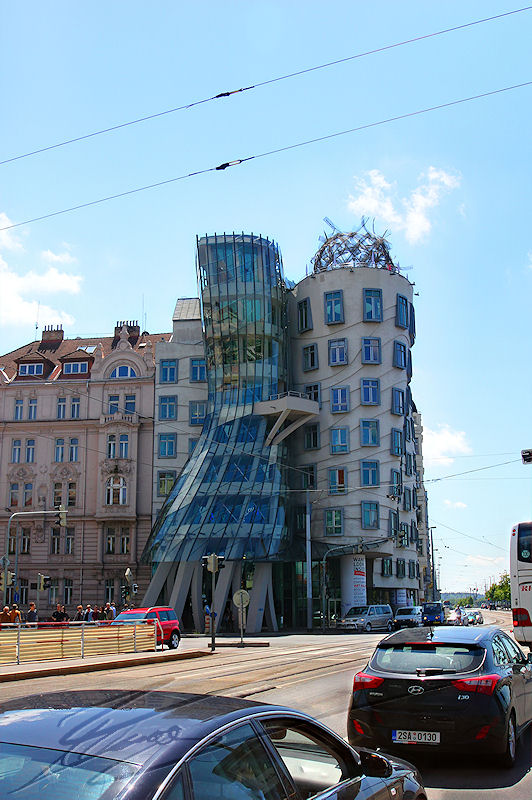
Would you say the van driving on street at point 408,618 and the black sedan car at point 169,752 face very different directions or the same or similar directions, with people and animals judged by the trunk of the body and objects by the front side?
very different directions

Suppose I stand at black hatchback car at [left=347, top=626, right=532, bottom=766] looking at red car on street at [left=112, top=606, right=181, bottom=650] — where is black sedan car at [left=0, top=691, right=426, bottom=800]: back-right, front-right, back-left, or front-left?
back-left

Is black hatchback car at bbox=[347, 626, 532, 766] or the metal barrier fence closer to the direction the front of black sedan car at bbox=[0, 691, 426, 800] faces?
the black hatchback car

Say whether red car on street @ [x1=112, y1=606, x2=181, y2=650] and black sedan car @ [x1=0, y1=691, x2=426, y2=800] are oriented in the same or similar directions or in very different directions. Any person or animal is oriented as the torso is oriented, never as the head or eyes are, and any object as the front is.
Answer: very different directions

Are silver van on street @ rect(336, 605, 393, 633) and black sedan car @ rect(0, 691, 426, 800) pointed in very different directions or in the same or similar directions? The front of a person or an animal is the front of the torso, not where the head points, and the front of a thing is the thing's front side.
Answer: very different directions

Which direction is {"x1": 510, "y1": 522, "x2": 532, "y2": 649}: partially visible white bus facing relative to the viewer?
away from the camera

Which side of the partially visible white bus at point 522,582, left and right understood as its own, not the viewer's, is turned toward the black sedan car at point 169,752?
back

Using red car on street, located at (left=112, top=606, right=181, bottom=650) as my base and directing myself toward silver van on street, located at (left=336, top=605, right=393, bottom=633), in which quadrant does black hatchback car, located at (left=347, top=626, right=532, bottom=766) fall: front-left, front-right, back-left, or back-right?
back-right

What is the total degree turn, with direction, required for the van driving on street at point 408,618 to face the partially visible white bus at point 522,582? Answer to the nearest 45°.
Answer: approximately 45° to its left
